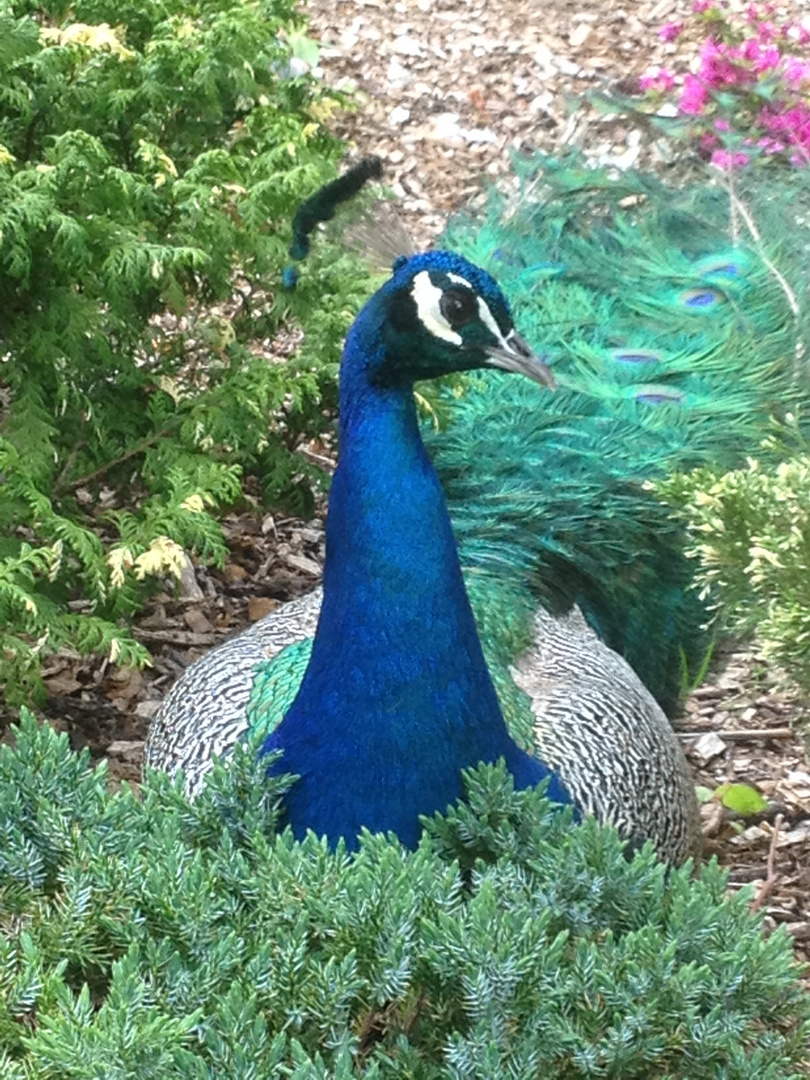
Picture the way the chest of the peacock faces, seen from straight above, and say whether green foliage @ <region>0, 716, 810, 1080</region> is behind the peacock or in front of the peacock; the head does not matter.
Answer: in front

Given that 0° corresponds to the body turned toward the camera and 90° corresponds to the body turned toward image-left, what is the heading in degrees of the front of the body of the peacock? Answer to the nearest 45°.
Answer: approximately 0°

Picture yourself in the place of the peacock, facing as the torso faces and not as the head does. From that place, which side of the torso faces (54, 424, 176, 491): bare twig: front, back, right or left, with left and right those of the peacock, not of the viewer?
right
